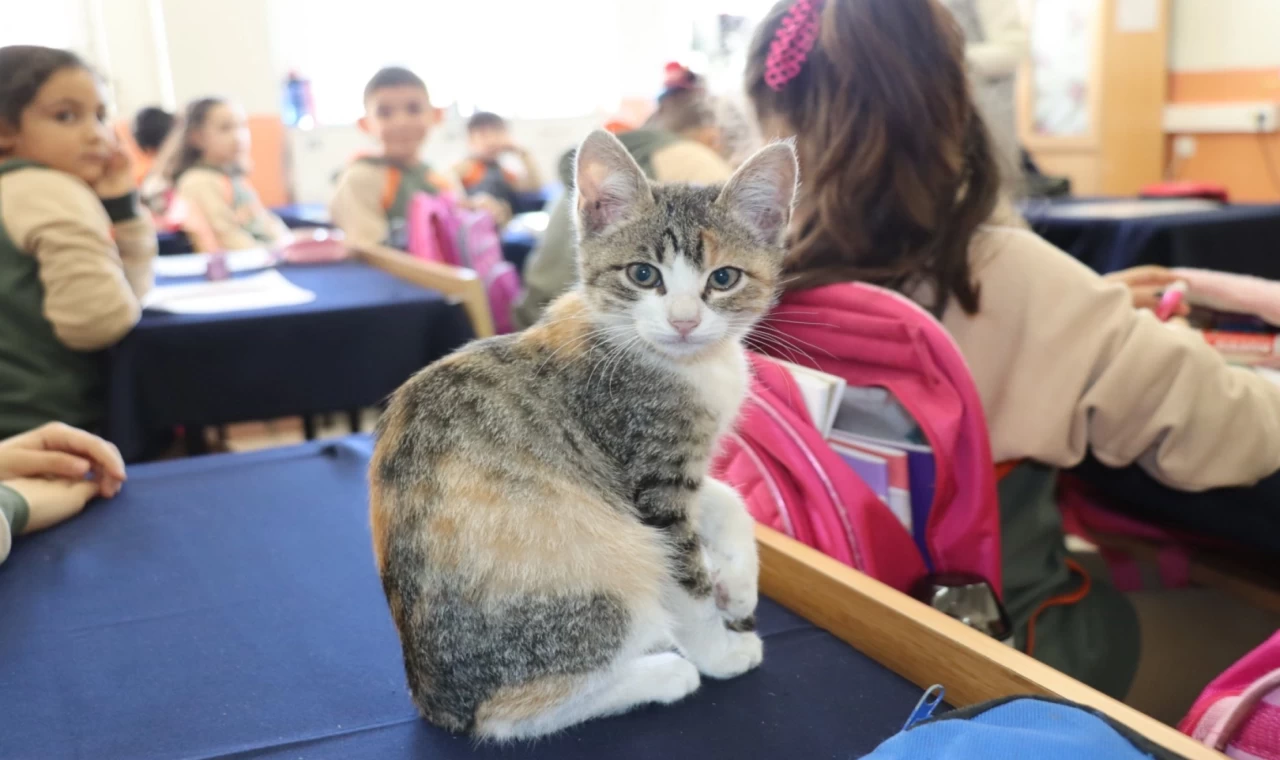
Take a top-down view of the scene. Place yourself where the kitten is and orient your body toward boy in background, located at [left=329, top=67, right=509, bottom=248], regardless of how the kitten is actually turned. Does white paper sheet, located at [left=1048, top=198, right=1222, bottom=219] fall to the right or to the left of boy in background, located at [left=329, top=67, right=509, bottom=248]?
right

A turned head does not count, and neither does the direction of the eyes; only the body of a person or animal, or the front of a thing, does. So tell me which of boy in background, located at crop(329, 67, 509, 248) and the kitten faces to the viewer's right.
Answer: the kitten

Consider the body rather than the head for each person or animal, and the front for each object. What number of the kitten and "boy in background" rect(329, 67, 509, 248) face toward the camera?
1

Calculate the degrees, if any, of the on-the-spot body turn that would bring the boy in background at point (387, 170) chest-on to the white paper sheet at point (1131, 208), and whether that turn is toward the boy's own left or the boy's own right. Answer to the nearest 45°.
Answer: approximately 45° to the boy's own left

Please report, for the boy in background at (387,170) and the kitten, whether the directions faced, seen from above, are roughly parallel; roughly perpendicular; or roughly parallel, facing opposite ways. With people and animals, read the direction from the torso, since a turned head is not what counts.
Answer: roughly perpendicular

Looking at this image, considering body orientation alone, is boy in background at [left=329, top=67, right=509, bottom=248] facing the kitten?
yes

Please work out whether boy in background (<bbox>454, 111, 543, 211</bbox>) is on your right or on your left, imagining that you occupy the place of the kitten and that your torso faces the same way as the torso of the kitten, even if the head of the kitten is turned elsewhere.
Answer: on your left

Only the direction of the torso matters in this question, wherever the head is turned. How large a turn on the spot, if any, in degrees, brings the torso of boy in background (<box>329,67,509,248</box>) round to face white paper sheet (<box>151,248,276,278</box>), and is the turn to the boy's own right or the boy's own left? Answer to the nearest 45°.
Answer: approximately 45° to the boy's own right

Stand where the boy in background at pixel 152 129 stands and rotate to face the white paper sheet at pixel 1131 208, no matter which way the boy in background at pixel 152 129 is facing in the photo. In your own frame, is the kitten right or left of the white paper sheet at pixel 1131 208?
right

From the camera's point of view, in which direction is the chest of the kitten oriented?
to the viewer's right
